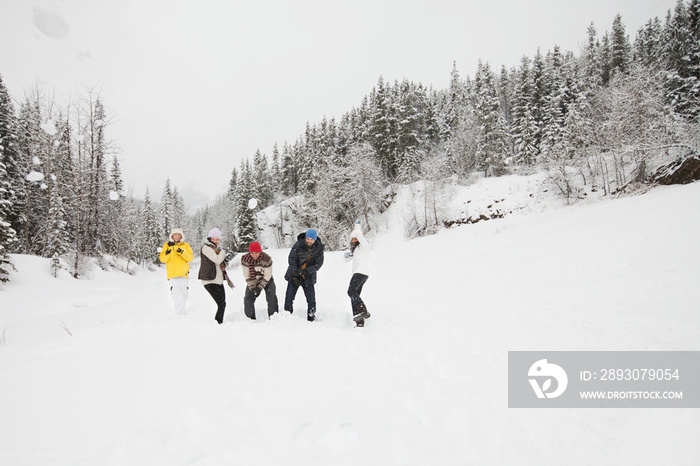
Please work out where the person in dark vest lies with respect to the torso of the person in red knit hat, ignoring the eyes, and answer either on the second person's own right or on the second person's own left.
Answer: on the second person's own right

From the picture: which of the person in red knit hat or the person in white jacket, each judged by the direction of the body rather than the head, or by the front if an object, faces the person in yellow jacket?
the person in white jacket

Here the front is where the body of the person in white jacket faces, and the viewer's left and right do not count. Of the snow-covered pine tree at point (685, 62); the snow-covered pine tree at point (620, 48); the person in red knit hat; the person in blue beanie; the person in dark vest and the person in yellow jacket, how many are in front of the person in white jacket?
4

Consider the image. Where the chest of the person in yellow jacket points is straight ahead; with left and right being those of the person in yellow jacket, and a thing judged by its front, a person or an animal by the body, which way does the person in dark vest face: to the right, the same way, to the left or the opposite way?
to the left

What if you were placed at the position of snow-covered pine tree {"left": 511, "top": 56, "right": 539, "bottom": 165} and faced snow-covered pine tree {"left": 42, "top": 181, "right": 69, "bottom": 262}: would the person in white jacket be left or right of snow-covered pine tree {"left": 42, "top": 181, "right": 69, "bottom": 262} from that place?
left

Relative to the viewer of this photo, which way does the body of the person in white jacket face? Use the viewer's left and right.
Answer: facing to the left of the viewer

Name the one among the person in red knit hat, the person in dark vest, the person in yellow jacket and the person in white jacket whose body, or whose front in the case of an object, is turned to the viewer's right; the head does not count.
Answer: the person in dark vest

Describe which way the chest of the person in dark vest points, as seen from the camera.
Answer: to the viewer's right

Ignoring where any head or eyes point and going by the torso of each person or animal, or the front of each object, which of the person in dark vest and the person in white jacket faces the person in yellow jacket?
the person in white jacket

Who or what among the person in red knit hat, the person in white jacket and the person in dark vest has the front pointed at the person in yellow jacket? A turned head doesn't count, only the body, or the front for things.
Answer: the person in white jacket

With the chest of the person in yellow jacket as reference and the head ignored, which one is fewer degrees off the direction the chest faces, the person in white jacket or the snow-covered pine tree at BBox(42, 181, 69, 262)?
the person in white jacket
